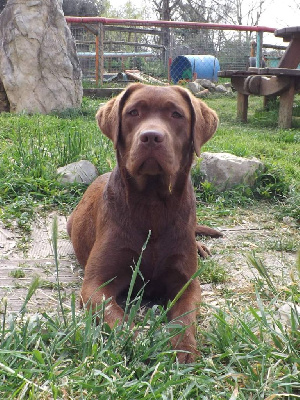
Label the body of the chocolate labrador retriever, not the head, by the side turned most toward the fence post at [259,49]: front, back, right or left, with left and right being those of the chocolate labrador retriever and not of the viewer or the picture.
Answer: back

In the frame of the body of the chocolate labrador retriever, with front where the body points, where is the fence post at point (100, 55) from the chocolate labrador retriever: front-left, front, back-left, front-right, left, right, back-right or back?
back

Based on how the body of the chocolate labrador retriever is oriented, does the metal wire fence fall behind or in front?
behind

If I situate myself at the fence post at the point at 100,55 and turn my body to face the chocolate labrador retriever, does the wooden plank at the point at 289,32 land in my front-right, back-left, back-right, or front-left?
front-left

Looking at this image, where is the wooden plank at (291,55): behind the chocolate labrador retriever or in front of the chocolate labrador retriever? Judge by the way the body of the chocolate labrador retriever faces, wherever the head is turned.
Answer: behind

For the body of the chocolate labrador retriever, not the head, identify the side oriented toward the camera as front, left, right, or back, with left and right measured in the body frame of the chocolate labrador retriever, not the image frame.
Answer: front

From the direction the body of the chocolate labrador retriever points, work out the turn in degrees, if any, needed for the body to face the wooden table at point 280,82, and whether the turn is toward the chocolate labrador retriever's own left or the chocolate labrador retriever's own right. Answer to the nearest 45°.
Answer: approximately 180°

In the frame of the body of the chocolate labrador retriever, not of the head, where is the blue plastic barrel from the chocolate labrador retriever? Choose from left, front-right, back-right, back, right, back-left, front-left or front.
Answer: back

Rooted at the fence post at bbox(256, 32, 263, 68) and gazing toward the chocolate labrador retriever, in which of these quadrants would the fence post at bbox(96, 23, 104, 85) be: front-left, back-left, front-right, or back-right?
front-right

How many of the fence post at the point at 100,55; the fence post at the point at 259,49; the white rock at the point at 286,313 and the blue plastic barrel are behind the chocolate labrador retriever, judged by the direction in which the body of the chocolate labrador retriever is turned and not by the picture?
3

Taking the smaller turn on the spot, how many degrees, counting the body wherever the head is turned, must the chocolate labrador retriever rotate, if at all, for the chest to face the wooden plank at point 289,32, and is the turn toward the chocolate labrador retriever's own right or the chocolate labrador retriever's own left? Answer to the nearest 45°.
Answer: approximately 180°

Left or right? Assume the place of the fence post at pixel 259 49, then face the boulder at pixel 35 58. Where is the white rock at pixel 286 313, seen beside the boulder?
left
